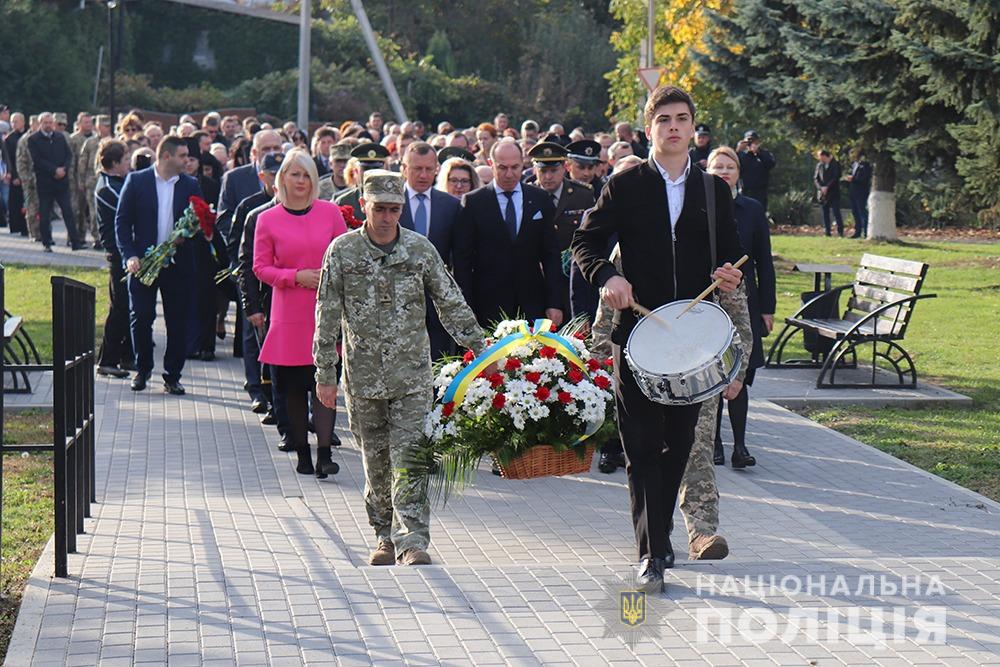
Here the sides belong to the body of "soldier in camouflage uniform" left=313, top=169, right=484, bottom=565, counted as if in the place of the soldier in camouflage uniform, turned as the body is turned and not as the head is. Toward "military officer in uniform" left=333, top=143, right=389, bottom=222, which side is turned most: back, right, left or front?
back

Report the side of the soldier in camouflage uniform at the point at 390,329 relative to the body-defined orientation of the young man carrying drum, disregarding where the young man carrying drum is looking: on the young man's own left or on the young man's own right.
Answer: on the young man's own right

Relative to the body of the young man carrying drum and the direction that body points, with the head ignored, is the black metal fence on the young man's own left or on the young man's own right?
on the young man's own right

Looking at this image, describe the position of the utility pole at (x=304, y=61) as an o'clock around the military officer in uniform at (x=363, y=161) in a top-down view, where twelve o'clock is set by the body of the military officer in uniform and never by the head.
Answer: The utility pole is roughly at 6 o'clock from the military officer in uniform.

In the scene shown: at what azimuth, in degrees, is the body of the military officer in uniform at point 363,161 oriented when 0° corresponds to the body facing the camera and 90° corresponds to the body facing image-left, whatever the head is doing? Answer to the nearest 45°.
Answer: approximately 0°

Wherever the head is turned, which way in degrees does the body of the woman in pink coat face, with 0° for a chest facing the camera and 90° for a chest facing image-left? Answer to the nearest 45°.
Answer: approximately 0°
